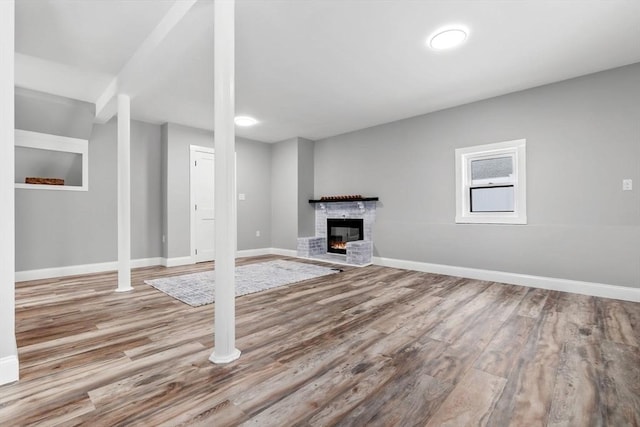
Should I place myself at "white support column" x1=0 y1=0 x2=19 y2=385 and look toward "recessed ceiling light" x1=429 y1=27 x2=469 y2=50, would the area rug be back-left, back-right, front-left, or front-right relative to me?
front-left

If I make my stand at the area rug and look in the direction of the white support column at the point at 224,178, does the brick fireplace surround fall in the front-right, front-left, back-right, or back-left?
back-left

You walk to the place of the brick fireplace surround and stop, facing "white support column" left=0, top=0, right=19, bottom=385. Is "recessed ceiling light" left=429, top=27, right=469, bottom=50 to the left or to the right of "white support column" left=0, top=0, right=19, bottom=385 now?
left

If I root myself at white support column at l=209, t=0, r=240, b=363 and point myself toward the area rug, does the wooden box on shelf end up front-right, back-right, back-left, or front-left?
front-left

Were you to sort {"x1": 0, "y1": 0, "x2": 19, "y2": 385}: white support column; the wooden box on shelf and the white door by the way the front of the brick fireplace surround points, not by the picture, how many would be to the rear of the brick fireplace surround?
0

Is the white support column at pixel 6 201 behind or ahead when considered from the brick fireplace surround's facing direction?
ahead

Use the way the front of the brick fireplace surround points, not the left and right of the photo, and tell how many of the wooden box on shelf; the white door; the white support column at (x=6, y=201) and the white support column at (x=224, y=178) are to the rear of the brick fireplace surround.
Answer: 0

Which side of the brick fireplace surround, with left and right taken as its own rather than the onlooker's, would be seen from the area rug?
front

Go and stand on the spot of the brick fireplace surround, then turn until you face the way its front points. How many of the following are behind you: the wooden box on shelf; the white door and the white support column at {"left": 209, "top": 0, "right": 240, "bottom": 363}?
0

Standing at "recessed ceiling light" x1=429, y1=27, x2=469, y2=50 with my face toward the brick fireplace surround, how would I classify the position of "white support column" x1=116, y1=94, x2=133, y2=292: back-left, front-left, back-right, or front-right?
front-left

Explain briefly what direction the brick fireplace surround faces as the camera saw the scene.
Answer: facing the viewer and to the left of the viewer

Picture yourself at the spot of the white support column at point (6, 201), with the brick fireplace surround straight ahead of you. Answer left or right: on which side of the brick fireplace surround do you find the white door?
left

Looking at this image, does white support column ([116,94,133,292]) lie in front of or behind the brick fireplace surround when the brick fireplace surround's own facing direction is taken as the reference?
in front

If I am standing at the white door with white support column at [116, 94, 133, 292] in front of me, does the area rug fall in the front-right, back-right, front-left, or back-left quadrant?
front-left

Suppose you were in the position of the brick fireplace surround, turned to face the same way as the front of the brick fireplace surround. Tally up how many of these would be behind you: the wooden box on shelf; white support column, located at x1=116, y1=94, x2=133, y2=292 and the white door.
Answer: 0

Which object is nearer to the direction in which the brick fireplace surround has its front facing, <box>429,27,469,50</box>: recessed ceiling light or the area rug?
the area rug
